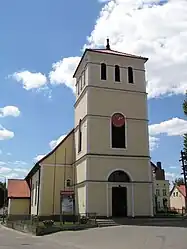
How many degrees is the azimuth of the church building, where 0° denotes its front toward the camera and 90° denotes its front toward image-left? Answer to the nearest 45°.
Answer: approximately 0°
